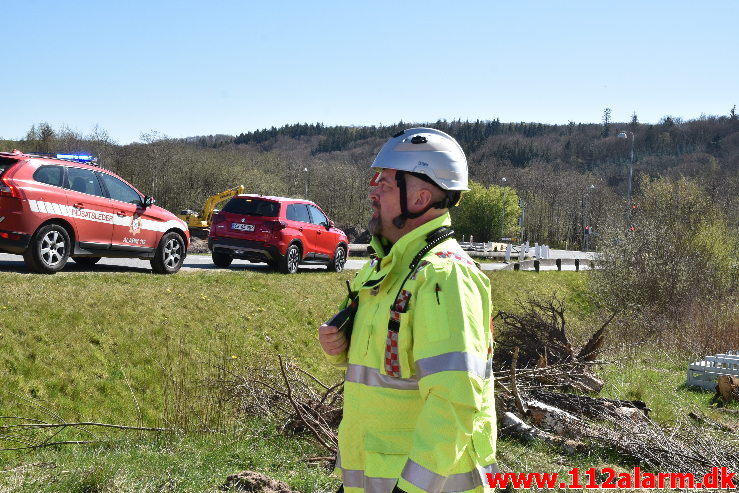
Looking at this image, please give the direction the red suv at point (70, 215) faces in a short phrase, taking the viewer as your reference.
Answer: facing away from the viewer and to the right of the viewer

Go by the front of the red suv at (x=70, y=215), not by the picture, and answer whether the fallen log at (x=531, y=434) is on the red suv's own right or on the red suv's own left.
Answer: on the red suv's own right

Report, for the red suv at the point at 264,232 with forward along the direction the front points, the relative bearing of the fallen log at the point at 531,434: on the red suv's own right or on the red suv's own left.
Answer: on the red suv's own right

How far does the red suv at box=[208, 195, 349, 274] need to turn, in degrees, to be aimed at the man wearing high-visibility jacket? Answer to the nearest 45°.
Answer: approximately 135° to its right

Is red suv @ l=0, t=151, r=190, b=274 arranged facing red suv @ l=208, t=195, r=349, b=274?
yes

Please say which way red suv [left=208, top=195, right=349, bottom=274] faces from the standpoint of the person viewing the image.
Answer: facing away from the viewer and to the right of the viewer

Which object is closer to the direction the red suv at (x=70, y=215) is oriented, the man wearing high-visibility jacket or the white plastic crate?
the white plastic crate

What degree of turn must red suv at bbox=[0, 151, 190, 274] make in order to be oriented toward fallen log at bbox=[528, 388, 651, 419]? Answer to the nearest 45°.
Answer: approximately 90° to its right

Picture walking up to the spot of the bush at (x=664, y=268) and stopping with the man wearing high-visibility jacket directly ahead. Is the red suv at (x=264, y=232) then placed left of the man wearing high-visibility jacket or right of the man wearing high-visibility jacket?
right

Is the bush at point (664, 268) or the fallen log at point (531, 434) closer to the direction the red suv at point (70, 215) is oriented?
the bush
